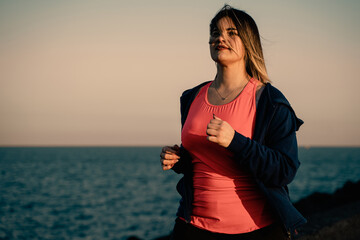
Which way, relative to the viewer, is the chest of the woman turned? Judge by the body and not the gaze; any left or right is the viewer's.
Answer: facing the viewer and to the left of the viewer

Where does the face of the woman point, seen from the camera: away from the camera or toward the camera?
toward the camera
